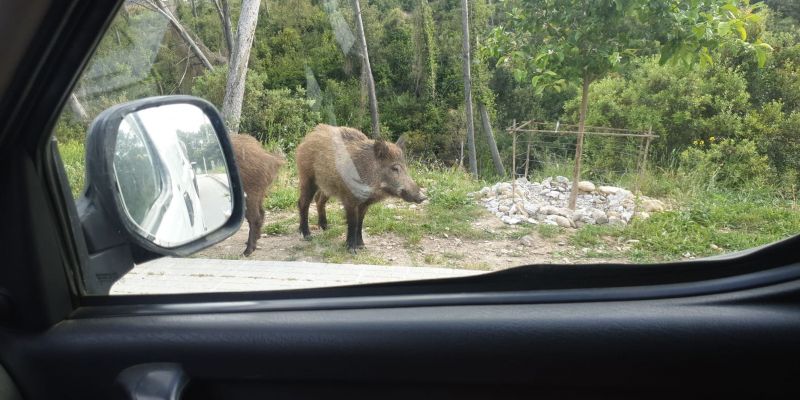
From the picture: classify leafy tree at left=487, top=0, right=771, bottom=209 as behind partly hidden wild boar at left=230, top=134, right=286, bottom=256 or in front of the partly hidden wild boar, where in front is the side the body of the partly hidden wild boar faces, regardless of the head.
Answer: behind

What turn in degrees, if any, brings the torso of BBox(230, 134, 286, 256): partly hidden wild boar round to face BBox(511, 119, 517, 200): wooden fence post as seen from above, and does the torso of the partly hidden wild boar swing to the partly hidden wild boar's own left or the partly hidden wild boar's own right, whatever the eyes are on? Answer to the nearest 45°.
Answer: approximately 180°

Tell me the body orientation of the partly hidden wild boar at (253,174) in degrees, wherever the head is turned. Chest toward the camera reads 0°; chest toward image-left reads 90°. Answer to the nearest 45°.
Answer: approximately 90°

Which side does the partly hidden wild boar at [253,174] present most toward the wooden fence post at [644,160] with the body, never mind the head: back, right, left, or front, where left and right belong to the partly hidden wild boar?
back

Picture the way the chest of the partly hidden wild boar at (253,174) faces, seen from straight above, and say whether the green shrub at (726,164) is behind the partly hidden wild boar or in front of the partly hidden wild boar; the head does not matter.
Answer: behind
